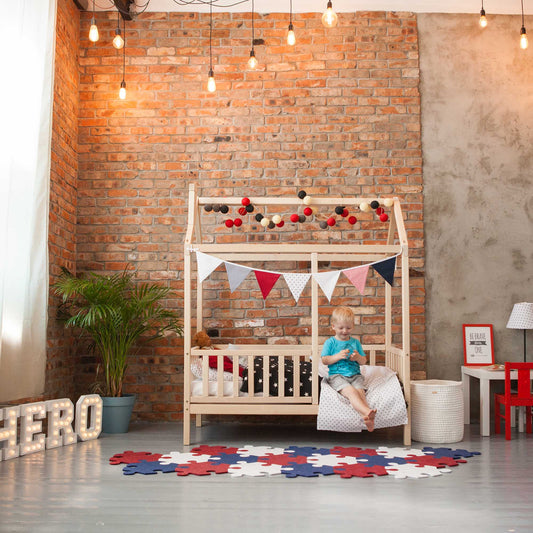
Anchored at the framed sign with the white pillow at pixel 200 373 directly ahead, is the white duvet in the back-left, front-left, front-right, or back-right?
front-left

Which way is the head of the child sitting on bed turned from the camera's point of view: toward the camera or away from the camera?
toward the camera

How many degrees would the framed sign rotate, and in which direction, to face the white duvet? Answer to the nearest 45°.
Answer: approximately 45° to its right

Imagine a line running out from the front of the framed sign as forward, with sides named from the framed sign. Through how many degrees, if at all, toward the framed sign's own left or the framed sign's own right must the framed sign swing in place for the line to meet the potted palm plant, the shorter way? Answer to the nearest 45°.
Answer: approximately 45° to the framed sign's own right

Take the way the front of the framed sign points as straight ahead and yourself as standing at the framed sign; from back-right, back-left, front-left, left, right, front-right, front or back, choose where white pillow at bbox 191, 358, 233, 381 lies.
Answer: front-right

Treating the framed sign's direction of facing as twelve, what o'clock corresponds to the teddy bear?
The teddy bear is roughly at 2 o'clock from the framed sign.

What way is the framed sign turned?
toward the camera

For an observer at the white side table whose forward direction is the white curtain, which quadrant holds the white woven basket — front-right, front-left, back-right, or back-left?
front-left

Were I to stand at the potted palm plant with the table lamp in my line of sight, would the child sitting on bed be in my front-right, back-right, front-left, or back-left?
front-right

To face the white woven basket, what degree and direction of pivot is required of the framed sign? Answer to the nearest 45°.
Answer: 0° — it already faces it
